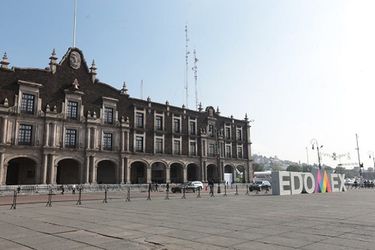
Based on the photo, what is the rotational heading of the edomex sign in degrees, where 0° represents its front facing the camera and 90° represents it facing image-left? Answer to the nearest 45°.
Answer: approximately 315°
